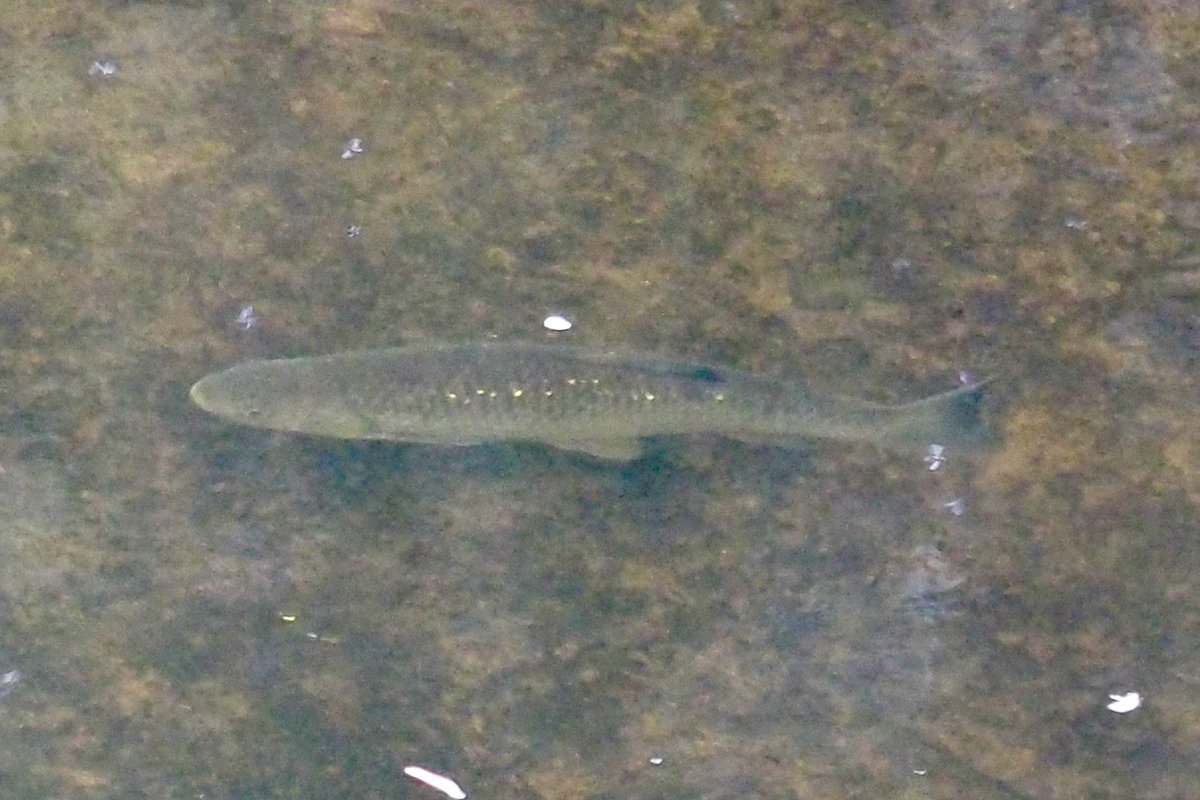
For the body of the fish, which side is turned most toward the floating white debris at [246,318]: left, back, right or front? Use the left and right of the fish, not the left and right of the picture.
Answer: front

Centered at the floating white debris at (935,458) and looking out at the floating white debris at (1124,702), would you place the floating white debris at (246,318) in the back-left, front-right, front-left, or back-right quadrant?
back-right

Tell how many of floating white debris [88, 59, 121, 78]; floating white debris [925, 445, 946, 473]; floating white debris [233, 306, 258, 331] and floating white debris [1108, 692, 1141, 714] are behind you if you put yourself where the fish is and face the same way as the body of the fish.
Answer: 2

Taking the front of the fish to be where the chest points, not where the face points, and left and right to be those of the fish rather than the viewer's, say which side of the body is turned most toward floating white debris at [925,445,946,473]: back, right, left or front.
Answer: back

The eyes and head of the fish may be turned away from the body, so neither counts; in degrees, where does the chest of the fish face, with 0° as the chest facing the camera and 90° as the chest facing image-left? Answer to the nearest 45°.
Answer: approximately 90°

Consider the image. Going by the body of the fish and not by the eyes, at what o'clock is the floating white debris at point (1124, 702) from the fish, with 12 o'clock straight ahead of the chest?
The floating white debris is roughly at 6 o'clock from the fish.
